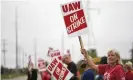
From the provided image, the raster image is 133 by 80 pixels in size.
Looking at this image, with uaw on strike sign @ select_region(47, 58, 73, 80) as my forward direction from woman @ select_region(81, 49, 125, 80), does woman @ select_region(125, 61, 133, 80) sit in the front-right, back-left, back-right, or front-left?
front-right

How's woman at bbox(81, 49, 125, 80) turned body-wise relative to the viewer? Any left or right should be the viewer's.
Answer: facing the viewer and to the left of the viewer

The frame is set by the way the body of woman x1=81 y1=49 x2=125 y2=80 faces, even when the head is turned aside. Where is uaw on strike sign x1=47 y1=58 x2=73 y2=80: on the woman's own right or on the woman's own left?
on the woman's own right

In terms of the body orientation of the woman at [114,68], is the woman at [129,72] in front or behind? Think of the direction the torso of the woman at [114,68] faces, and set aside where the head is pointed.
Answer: behind
